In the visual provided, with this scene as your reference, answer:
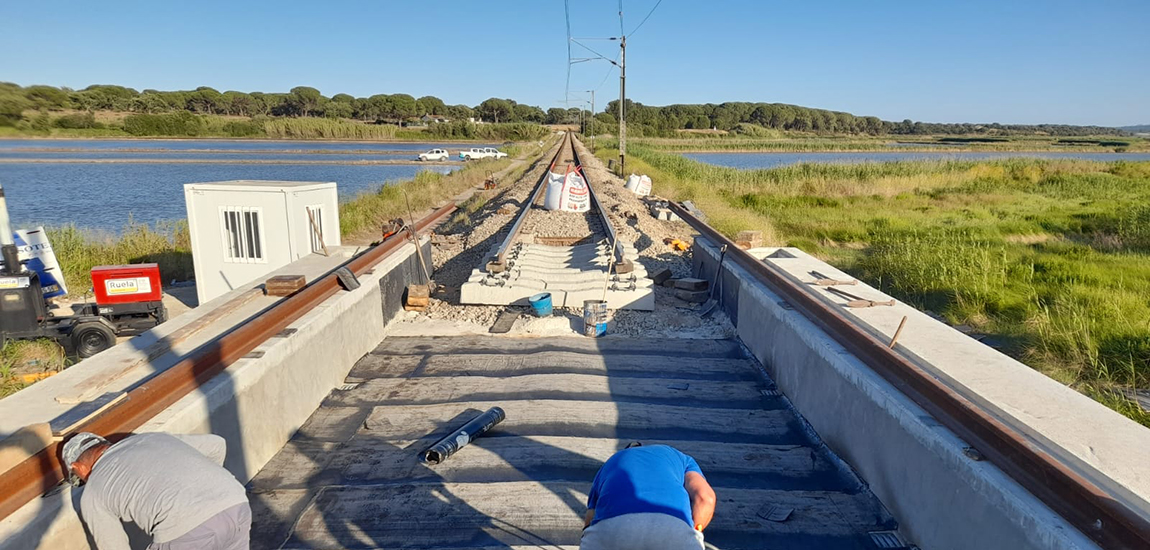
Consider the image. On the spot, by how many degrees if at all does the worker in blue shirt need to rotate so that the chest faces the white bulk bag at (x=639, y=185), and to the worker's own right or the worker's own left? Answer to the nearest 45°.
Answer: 0° — they already face it

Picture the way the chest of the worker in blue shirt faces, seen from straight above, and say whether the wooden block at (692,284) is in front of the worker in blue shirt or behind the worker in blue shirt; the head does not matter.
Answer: in front

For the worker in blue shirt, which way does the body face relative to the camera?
away from the camera

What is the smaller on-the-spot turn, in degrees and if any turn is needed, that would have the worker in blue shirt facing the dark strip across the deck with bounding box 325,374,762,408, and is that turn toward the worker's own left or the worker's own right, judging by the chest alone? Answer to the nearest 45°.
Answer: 0° — they already face it

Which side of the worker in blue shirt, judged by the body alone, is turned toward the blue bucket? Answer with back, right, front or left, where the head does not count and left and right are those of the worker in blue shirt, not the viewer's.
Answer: front

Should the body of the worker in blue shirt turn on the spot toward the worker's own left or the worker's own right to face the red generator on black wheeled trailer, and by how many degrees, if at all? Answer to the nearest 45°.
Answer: approximately 45° to the worker's own left

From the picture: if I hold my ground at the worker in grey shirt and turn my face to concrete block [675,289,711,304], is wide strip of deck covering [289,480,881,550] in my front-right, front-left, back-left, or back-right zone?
front-right

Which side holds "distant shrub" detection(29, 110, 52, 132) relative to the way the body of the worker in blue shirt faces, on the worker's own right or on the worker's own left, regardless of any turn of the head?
on the worker's own left

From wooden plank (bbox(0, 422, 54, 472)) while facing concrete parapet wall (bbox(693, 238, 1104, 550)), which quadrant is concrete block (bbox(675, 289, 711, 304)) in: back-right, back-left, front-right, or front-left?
front-left

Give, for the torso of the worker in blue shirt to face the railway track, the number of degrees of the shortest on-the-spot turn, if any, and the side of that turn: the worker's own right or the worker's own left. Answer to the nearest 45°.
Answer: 0° — they already face it

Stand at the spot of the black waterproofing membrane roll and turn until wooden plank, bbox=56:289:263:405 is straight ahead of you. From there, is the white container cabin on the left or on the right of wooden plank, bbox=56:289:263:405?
right

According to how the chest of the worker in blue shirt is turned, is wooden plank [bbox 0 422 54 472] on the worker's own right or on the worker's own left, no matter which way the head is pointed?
on the worker's own left

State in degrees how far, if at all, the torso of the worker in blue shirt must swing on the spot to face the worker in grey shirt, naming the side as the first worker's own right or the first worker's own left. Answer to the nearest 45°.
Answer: approximately 90° to the first worker's own left

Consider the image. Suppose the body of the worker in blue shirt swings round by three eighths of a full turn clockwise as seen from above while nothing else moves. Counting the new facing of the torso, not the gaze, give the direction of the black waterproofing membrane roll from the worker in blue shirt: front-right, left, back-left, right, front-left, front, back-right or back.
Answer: back
